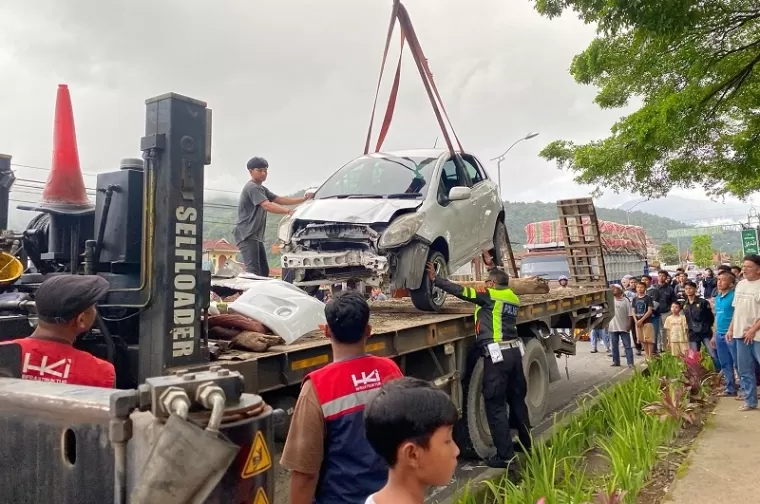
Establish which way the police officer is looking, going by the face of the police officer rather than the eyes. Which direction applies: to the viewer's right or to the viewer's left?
to the viewer's left

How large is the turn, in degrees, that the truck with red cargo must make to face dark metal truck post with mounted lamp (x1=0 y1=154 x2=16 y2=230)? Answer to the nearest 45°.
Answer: approximately 45° to its left

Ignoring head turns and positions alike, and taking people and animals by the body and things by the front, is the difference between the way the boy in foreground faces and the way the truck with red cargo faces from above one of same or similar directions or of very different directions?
very different directions

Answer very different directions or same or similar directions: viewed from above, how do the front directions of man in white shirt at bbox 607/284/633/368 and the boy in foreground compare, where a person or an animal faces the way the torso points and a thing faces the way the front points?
very different directions

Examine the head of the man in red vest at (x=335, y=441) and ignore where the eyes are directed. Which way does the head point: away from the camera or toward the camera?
away from the camera

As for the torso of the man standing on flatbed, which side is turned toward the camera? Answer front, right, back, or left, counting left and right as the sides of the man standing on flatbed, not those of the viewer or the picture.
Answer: right

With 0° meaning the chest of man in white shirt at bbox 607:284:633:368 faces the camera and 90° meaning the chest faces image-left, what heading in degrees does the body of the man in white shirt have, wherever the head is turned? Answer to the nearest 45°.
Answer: approximately 45°

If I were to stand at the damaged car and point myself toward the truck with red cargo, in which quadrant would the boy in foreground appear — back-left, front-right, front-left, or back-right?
back-right
